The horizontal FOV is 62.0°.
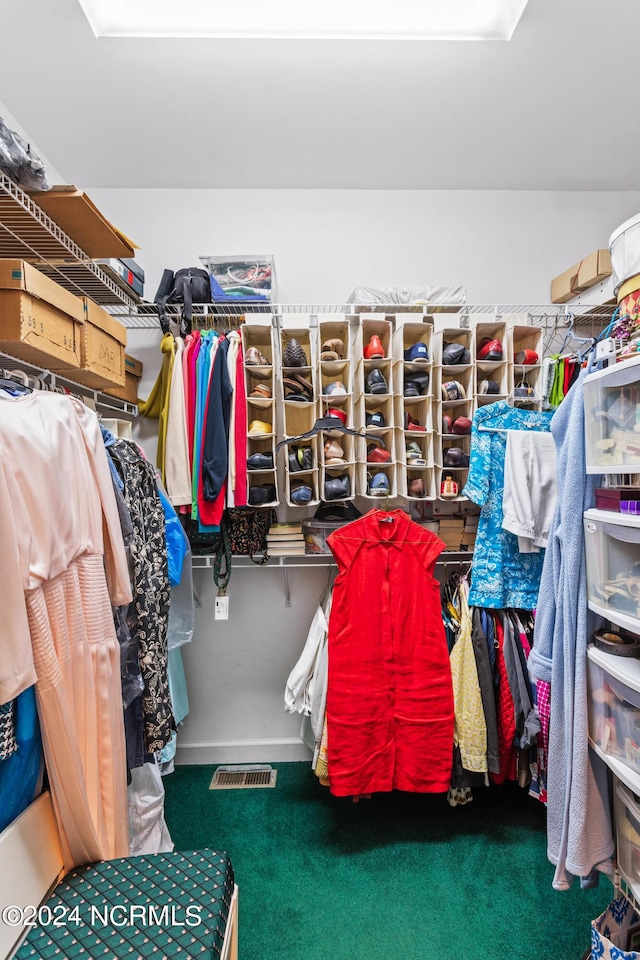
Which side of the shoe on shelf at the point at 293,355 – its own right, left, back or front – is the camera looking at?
front

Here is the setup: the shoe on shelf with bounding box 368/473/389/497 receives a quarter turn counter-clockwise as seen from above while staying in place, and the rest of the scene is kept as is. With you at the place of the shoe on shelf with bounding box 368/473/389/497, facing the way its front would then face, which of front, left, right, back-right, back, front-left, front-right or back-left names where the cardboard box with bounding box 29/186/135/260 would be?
back-right

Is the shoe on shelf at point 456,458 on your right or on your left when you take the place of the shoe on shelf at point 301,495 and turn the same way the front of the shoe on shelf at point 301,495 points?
on your left

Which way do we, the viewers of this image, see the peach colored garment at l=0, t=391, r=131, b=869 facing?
facing the viewer and to the right of the viewer

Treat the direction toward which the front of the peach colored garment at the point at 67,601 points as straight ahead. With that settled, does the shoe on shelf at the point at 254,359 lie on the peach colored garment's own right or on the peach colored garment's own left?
on the peach colored garment's own left

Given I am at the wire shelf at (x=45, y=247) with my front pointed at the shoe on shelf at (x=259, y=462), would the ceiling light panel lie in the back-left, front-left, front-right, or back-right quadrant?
front-right

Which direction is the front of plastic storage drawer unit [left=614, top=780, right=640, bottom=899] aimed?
to the viewer's left

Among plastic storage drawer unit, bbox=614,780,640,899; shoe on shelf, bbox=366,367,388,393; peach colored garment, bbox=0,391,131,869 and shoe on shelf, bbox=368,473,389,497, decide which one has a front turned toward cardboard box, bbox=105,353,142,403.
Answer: the plastic storage drawer unit

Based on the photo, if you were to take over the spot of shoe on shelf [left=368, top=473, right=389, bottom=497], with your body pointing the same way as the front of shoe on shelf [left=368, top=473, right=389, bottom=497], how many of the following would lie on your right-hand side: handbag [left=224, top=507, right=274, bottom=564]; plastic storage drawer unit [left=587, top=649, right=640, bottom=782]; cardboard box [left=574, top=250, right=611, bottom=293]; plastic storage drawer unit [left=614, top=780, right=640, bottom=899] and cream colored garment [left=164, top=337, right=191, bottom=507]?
2

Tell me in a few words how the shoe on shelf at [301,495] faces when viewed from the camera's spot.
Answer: facing the viewer

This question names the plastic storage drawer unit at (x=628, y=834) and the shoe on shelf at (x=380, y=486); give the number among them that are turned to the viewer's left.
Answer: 1

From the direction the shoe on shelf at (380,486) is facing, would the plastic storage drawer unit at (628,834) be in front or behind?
in front

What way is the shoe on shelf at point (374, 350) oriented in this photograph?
toward the camera

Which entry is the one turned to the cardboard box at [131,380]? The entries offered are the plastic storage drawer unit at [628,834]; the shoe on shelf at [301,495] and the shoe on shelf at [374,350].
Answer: the plastic storage drawer unit

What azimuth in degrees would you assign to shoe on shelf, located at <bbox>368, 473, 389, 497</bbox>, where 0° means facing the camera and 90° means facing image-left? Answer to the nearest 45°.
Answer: approximately 0°
